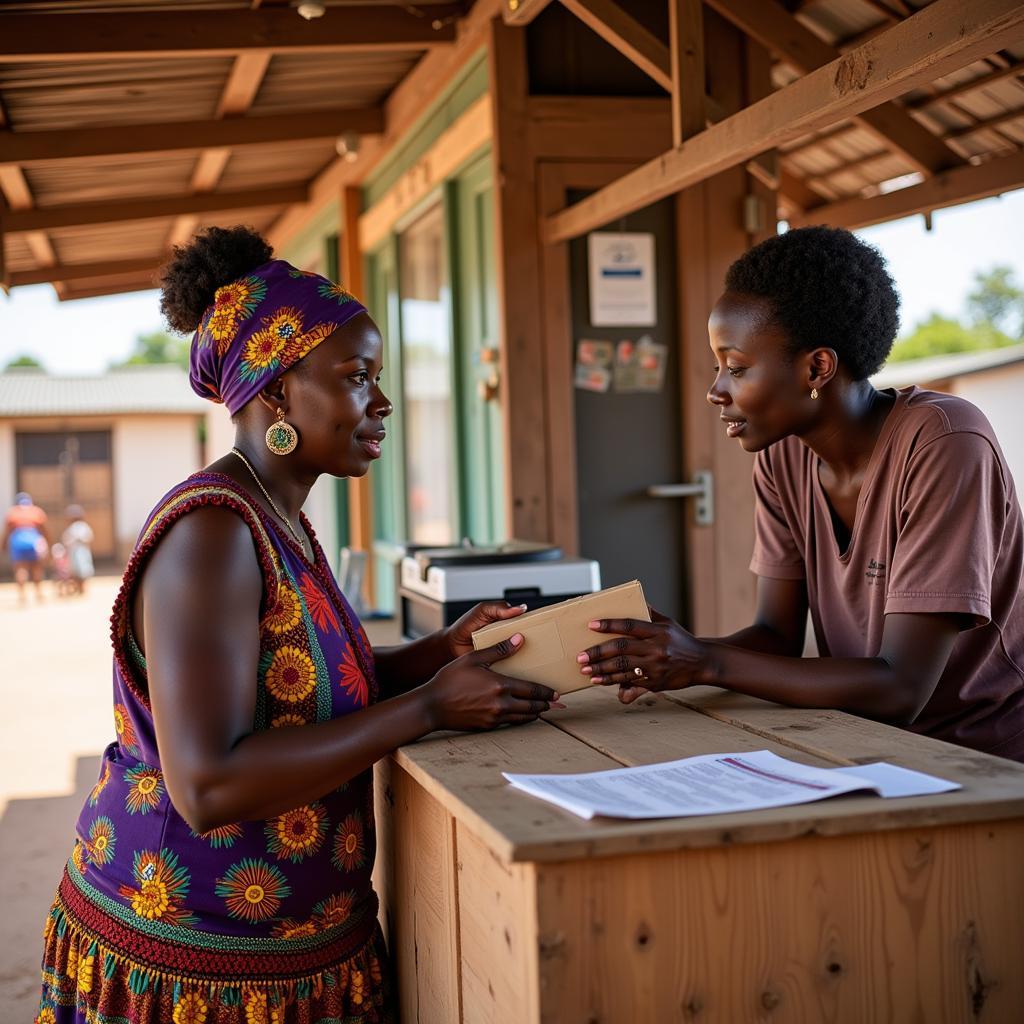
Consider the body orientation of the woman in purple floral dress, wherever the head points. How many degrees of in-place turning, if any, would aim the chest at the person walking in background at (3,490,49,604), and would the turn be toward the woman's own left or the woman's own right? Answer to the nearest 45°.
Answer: approximately 90° to the woman's own left

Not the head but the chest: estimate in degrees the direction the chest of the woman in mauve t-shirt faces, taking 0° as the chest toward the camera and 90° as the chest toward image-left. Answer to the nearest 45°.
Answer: approximately 45°

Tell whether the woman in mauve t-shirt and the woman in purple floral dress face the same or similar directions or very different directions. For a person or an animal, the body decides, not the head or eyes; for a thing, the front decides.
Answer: very different directions

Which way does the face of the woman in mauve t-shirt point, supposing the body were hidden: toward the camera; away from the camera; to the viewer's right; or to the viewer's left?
to the viewer's left

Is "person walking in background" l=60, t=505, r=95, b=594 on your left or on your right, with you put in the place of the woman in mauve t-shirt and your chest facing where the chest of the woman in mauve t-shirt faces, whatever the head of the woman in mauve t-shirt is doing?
on your right

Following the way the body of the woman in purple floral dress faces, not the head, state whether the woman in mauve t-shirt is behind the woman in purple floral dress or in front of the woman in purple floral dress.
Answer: in front

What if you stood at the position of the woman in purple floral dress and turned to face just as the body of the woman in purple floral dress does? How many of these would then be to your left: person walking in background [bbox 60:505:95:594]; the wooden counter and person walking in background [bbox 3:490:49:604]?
2

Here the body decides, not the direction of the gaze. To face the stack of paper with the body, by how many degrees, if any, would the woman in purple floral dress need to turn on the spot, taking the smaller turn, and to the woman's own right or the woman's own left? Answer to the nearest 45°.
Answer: approximately 45° to the woman's own right

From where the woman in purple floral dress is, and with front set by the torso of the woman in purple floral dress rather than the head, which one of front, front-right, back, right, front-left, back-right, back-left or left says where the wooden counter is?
front-right

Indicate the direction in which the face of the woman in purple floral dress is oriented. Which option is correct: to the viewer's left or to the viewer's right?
to the viewer's right

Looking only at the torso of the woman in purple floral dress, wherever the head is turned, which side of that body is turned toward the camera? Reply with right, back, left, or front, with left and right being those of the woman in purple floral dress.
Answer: right

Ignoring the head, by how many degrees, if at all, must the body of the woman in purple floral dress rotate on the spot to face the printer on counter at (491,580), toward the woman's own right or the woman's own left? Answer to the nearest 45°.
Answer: approximately 90° to the woman's own left

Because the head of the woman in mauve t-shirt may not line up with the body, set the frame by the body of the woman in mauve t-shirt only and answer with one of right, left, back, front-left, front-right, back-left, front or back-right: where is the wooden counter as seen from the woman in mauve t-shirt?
front-left
